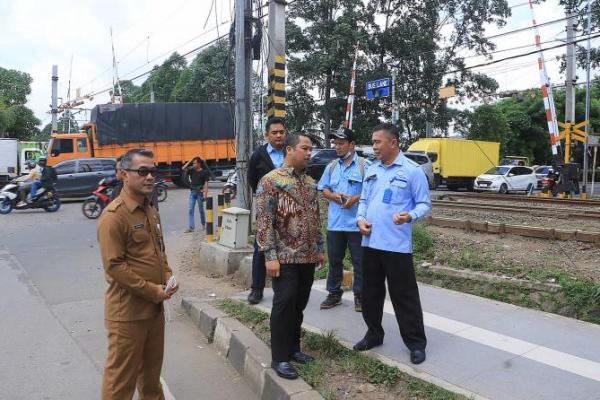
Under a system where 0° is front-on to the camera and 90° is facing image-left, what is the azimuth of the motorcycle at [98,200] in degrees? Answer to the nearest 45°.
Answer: approximately 45°

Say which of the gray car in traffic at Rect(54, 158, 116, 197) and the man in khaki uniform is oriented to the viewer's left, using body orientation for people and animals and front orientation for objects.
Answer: the gray car in traffic

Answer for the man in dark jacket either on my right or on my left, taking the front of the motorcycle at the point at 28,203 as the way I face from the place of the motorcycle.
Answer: on my left

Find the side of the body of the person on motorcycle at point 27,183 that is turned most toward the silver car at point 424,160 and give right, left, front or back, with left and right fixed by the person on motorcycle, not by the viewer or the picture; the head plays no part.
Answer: back

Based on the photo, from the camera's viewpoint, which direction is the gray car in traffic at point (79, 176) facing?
to the viewer's left

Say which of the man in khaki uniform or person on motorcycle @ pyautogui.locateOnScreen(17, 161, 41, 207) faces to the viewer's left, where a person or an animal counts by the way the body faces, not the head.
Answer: the person on motorcycle

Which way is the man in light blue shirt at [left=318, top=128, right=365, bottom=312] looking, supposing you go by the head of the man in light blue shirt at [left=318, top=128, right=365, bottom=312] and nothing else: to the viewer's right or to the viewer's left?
to the viewer's left

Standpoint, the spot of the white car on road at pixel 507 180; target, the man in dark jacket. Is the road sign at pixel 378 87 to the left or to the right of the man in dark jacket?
right

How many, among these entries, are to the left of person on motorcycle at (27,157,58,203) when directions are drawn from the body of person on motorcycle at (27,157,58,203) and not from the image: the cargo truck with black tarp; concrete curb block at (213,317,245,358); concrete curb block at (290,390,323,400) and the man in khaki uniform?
3

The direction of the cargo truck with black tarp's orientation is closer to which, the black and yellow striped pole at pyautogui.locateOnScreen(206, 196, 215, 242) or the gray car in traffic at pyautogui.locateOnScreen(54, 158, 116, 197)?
the gray car in traffic

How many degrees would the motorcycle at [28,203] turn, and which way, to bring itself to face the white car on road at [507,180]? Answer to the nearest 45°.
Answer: approximately 180°

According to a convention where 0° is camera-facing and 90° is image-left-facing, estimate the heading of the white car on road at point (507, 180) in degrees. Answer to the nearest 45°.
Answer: approximately 45°

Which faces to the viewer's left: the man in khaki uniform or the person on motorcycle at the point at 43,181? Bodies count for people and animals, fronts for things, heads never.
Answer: the person on motorcycle

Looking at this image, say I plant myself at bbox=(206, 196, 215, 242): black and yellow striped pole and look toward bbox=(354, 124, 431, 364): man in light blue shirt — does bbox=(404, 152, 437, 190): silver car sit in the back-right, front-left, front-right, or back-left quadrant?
back-left
